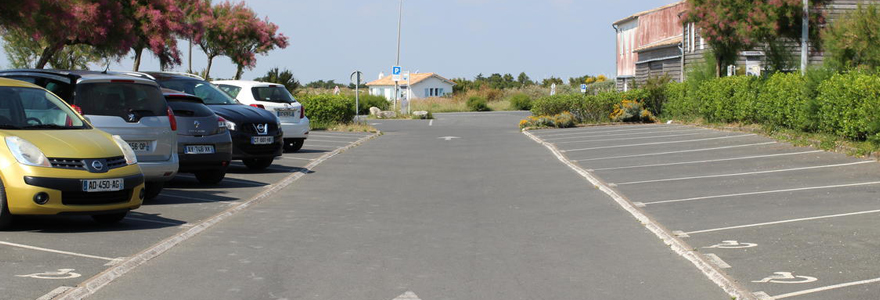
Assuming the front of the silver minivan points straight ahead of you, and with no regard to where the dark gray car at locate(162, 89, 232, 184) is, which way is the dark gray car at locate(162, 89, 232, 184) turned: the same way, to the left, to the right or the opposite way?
the same way

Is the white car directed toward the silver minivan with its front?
no

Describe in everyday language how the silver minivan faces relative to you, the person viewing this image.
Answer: facing away from the viewer and to the left of the viewer

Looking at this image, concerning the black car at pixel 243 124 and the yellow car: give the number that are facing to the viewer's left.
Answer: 0

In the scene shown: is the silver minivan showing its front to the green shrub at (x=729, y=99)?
no

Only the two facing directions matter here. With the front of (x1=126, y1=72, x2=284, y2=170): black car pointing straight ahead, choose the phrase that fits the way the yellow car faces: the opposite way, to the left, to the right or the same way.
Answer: the same way

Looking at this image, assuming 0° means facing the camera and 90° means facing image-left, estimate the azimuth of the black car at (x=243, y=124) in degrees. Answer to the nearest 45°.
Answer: approximately 315°

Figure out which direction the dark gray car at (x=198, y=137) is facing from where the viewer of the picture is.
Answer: facing away from the viewer and to the left of the viewer

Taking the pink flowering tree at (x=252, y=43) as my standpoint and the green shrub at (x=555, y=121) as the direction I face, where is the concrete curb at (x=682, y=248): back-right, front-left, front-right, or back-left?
front-right

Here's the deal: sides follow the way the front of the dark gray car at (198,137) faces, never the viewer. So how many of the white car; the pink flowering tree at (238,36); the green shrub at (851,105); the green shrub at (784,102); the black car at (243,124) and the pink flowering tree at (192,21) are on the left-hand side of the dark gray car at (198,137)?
0

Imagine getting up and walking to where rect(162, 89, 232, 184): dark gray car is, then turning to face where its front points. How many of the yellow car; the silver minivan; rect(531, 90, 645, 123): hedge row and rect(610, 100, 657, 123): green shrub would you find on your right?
2

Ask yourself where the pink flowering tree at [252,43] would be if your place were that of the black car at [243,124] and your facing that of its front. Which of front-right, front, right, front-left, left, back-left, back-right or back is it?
back-left

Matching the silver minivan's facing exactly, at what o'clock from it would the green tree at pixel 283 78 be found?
The green tree is roughly at 2 o'clock from the silver minivan.
